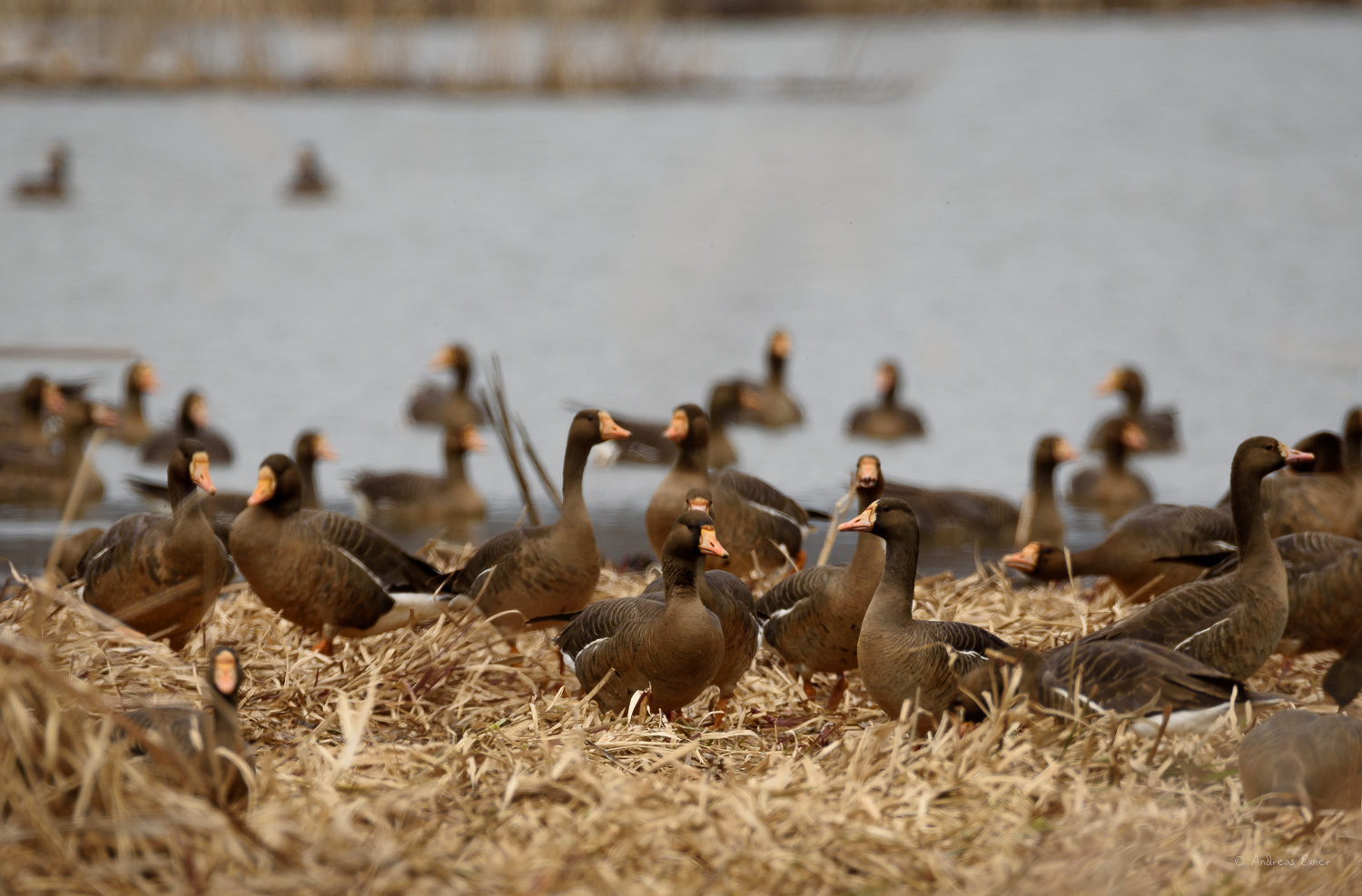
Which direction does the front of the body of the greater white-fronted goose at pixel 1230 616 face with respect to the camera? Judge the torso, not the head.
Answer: to the viewer's right

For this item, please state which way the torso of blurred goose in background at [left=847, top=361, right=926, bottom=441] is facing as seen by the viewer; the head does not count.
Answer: toward the camera

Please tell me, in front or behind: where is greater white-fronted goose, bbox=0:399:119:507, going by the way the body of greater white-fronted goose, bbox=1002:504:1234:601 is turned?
in front

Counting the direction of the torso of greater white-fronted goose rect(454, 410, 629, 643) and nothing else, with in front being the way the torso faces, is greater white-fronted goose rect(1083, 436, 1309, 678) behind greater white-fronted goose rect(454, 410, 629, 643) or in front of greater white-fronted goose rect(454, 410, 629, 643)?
in front

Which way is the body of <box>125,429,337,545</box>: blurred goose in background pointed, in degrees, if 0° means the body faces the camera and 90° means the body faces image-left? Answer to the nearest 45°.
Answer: approximately 270°

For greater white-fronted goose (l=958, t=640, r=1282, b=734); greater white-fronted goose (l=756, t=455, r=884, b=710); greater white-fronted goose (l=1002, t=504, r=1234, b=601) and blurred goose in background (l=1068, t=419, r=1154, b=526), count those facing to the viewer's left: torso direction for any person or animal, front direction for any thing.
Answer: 2

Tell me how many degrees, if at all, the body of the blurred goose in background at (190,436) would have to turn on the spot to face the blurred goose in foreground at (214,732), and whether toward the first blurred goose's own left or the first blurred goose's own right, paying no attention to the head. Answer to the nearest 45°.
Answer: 0° — it already faces it

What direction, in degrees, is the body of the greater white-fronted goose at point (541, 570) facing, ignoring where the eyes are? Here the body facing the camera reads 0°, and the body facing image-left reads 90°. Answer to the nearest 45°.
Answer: approximately 270°

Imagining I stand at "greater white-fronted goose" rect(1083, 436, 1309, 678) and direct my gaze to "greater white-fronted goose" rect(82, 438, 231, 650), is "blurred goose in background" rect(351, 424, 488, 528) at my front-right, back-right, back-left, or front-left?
front-right

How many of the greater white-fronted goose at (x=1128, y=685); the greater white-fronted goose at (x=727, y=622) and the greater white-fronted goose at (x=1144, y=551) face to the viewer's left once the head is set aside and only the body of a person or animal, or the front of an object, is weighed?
2

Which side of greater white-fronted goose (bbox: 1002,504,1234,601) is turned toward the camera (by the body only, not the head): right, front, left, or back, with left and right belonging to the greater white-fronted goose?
left

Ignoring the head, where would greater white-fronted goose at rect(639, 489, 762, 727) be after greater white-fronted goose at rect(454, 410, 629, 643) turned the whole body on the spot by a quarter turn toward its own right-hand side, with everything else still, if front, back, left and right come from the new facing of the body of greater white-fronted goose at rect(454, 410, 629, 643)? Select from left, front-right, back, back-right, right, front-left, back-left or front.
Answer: front-left

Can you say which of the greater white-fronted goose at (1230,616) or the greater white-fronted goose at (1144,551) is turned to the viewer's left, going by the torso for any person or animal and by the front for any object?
the greater white-fronted goose at (1144,551)

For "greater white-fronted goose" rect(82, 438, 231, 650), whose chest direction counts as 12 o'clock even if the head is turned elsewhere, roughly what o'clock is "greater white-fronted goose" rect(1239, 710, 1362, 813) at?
"greater white-fronted goose" rect(1239, 710, 1362, 813) is roughly at 12 o'clock from "greater white-fronted goose" rect(82, 438, 231, 650).

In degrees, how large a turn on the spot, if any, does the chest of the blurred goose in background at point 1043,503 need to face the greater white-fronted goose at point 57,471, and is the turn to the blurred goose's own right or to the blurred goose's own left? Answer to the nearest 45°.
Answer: approximately 180°

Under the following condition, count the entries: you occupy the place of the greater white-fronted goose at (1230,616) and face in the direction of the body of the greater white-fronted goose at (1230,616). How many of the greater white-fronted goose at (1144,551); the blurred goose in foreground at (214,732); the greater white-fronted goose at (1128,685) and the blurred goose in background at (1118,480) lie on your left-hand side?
2

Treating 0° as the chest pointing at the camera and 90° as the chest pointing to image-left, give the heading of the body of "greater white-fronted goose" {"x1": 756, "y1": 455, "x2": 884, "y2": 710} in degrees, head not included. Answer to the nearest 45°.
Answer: approximately 315°
